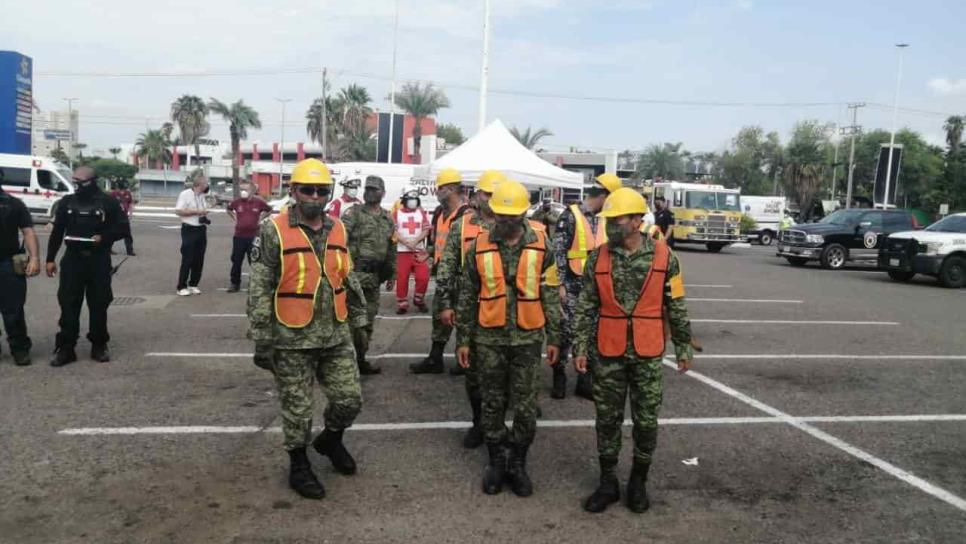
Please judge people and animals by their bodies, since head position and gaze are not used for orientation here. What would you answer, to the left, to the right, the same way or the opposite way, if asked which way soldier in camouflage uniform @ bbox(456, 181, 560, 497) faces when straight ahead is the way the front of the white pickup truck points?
to the left

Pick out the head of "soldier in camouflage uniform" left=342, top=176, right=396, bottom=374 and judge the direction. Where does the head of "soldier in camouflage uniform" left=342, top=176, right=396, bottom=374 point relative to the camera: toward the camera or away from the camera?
toward the camera

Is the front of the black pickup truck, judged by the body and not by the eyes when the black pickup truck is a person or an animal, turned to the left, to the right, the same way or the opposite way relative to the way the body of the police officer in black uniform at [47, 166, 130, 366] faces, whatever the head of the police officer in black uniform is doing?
to the right

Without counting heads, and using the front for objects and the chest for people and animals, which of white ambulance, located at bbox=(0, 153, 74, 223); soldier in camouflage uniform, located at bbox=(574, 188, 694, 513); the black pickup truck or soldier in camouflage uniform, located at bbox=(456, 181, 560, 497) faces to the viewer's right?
the white ambulance

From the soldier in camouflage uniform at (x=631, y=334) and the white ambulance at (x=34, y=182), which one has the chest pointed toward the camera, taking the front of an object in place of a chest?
the soldier in camouflage uniform

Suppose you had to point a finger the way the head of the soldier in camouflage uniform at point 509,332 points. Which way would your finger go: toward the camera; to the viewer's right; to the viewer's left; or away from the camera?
toward the camera

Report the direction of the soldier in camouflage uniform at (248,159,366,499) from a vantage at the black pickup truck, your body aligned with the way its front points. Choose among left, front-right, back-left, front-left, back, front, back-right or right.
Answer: front-left

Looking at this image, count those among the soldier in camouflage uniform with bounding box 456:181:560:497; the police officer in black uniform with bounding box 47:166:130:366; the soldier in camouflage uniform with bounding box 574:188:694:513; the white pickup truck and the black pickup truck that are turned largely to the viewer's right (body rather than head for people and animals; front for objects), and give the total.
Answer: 0

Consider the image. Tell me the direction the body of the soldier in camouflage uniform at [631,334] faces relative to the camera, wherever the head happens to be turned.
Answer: toward the camera

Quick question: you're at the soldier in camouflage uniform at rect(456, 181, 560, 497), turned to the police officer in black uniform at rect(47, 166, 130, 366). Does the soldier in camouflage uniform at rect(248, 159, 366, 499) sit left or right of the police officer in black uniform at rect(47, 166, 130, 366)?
left

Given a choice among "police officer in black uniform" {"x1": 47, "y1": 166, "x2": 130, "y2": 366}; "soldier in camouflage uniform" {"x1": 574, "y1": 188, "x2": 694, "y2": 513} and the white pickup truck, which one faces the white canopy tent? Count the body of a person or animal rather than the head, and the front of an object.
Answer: the white pickup truck

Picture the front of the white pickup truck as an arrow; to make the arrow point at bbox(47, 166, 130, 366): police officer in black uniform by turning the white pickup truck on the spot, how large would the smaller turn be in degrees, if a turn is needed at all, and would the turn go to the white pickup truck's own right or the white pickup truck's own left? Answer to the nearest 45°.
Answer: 0° — it already faces them

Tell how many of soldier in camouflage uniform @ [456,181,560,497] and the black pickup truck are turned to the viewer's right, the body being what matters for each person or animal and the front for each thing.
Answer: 0

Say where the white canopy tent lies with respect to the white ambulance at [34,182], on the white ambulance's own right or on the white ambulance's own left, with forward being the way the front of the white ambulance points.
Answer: on the white ambulance's own right

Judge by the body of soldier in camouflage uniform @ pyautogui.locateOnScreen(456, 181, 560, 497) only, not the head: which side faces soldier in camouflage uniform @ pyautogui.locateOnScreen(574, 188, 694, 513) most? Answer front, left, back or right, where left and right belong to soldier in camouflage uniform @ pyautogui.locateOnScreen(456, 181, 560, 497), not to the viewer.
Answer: left
